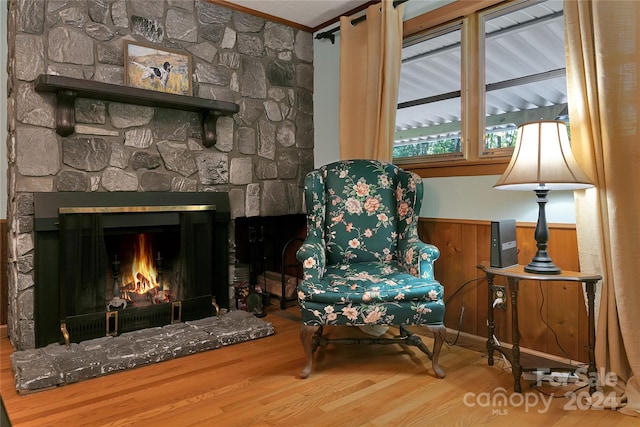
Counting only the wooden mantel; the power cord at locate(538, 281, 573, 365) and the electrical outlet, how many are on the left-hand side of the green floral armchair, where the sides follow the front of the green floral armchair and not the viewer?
2

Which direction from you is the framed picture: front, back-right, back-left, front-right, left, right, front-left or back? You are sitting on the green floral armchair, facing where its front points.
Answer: right

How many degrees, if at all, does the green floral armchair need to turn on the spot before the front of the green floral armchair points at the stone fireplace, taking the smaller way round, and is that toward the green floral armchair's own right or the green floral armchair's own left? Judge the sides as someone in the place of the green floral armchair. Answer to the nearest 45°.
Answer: approximately 90° to the green floral armchair's own right

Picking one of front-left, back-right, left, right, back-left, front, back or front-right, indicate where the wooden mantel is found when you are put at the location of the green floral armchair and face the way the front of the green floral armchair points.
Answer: right

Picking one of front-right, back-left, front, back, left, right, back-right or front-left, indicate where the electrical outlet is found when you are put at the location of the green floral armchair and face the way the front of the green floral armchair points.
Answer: left

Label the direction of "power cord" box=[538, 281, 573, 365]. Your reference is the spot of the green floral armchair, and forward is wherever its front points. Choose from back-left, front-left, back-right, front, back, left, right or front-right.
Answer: left

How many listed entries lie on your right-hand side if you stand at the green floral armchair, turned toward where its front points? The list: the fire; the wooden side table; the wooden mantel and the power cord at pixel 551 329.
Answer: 2

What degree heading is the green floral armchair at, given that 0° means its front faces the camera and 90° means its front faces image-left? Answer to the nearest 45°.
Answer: approximately 0°

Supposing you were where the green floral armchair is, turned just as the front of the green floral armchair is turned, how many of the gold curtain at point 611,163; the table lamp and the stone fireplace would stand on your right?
1
